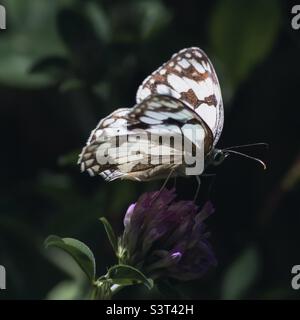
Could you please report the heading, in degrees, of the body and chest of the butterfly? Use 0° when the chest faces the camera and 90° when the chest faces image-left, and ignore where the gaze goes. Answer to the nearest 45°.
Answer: approximately 270°

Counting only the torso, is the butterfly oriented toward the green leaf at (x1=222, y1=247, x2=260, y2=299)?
no

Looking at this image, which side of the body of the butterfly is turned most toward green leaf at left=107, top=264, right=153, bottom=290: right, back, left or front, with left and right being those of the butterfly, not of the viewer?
back

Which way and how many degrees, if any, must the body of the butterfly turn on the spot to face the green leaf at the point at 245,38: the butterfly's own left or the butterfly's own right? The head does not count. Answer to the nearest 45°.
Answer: approximately 90° to the butterfly's own left
